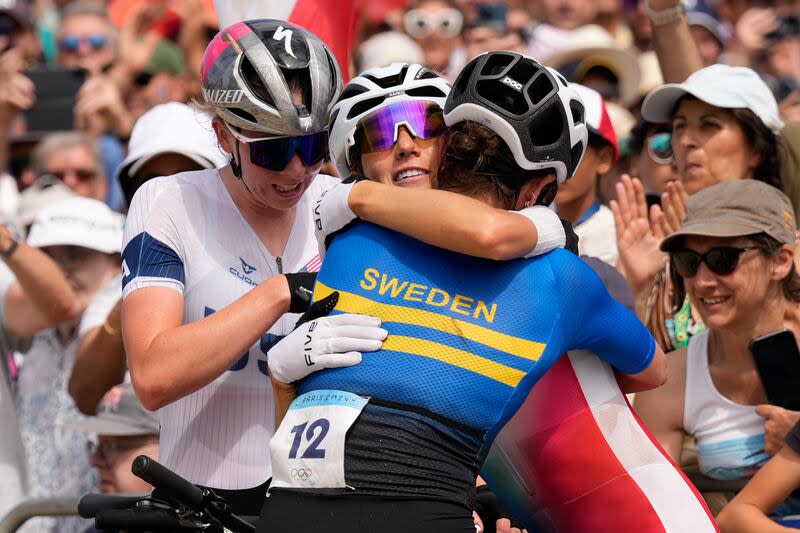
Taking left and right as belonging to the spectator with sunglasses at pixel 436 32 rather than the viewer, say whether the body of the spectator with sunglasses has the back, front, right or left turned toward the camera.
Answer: front

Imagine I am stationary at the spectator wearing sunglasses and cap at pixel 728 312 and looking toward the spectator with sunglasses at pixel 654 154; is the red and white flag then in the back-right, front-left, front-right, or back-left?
front-left

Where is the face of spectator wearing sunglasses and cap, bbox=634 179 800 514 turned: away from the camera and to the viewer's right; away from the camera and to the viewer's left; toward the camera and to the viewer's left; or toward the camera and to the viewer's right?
toward the camera and to the viewer's left

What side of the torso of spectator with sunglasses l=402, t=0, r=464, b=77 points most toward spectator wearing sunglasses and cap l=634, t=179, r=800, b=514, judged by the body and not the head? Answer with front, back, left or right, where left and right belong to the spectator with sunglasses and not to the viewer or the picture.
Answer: front

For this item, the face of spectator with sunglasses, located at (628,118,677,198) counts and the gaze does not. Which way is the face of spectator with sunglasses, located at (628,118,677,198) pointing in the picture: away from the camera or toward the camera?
toward the camera

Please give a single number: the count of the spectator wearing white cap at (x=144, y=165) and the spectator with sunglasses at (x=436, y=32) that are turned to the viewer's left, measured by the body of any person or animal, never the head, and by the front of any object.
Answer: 0

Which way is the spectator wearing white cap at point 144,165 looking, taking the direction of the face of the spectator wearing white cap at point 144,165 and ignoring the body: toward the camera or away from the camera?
toward the camera

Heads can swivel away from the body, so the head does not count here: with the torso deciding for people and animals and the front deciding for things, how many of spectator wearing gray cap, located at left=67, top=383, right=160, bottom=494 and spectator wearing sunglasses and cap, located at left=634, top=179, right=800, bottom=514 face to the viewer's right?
0

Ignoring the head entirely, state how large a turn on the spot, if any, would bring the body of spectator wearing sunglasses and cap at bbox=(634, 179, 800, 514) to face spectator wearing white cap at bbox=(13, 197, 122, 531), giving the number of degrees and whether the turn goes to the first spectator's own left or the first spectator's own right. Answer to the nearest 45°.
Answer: approximately 45° to the first spectator's own right

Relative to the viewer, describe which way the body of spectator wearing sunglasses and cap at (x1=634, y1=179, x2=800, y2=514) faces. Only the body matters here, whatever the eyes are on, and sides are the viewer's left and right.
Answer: facing the viewer and to the left of the viewer
